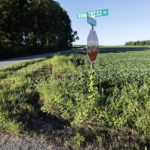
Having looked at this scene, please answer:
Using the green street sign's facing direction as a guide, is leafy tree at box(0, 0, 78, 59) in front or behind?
behind

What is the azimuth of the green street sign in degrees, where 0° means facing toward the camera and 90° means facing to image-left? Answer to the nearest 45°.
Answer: approximately 0°
